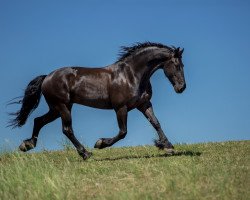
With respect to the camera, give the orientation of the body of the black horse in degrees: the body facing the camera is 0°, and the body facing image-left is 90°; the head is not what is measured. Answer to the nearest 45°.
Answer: approximately 270°
